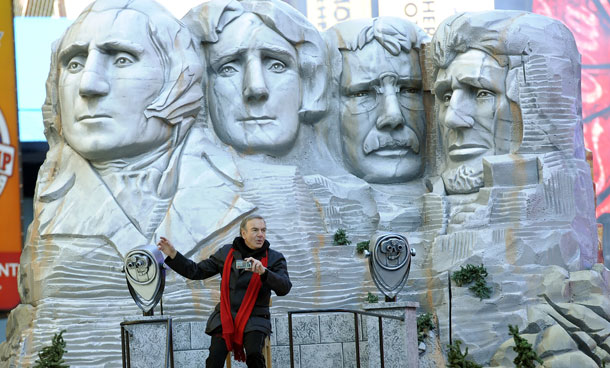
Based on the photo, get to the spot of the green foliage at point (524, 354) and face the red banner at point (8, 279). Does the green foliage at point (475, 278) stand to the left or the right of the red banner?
right

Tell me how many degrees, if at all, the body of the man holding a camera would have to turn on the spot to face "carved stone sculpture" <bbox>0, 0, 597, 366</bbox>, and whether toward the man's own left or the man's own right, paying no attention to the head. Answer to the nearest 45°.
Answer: approximately 180°

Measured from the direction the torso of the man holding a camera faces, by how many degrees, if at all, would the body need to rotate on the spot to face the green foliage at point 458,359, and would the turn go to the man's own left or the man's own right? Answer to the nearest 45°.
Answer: approximately 135° to the man's own left

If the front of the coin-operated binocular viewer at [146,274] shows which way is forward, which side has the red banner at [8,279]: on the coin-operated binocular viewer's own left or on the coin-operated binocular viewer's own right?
on the coin-operated binocular viewer's own right

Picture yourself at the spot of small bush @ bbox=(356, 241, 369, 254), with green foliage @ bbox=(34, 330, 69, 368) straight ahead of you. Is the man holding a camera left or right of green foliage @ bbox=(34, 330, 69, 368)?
left

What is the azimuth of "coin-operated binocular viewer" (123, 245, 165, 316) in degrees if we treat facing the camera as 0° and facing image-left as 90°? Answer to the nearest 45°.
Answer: approximately 45°

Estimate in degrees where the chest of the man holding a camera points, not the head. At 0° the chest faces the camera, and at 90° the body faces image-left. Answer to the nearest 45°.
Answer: approximately 0°

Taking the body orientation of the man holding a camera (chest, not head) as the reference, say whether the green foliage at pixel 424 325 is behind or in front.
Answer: behind
